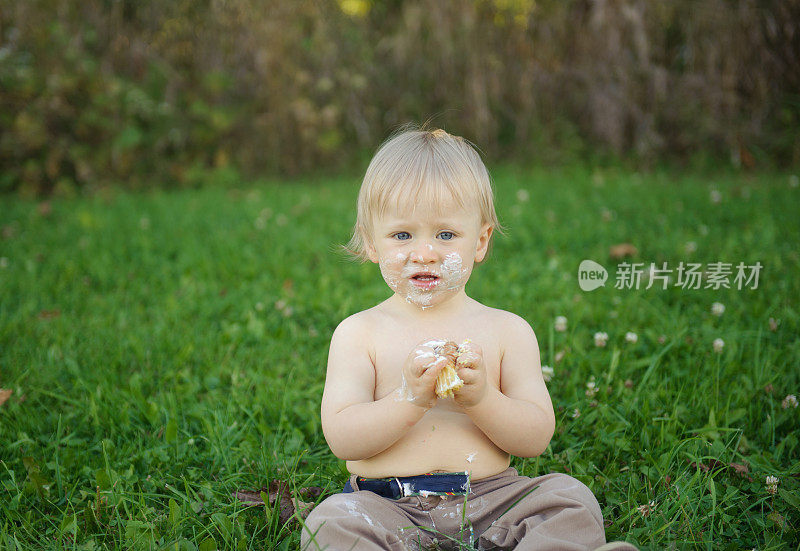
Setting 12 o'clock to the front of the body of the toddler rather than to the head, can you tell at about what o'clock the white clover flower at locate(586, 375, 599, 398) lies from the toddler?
The white clover flower is roughly at 7 o'clock from the toddler.

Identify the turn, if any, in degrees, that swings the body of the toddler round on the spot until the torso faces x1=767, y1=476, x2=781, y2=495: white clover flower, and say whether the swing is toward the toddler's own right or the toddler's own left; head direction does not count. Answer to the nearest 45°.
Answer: approximately 90° to the toddler's own left

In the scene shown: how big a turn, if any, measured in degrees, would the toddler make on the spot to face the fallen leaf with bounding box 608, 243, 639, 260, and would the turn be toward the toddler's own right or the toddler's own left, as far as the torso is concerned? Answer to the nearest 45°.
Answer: approximately 180°

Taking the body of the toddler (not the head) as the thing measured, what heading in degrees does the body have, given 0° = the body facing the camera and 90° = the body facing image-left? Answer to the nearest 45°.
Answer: approximately 0°

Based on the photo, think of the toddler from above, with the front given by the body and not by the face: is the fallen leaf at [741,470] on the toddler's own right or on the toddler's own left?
on the toddler's own left
